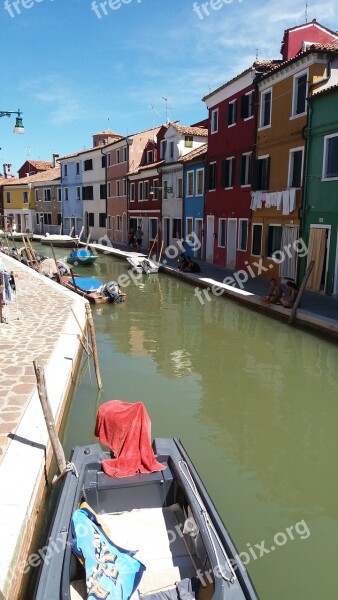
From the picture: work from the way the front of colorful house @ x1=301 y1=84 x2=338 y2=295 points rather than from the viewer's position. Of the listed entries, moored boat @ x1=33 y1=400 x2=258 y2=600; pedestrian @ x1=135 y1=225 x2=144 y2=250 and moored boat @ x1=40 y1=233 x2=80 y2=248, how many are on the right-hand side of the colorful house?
2

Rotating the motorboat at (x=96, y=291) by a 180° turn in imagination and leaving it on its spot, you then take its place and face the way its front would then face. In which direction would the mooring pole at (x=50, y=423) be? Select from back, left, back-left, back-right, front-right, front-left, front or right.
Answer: front-right

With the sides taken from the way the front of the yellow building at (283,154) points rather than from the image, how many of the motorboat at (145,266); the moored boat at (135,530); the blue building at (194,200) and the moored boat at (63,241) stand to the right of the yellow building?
3

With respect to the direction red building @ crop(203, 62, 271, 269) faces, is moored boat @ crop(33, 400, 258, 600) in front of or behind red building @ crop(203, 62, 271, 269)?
in front

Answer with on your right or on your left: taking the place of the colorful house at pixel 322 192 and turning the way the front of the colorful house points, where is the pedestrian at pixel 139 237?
on your right

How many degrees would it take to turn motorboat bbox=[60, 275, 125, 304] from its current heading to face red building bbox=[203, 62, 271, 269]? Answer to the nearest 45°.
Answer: approximately 90° to its right

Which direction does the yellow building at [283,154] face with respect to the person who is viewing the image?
facing the viewer and to the left of the viewer

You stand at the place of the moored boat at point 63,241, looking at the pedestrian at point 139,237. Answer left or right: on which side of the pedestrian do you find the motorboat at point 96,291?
right

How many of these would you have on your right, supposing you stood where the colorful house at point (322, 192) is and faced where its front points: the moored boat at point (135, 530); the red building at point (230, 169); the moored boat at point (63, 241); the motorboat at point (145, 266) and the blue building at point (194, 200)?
4
